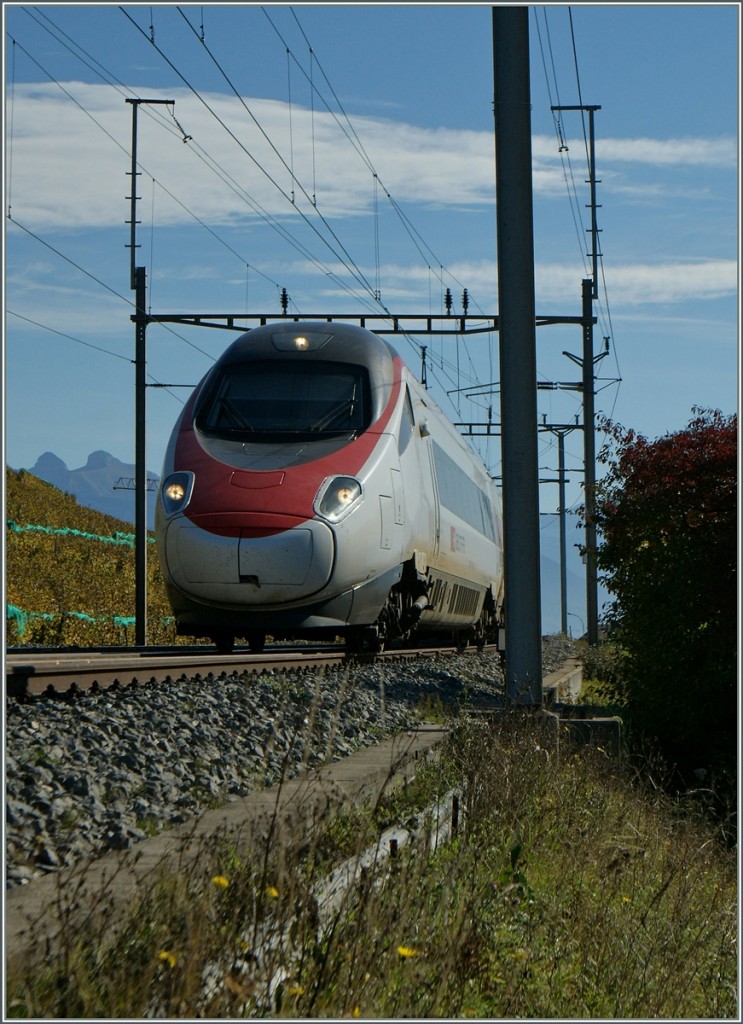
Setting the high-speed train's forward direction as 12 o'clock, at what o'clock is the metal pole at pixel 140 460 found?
The metal pole is roughly at 4 o'clock from the high-speed train.

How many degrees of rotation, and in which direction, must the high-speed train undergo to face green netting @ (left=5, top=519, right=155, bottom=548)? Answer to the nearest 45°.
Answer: approximately 135° to its right

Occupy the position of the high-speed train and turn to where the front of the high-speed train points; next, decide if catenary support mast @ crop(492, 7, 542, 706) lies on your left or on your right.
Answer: on your left

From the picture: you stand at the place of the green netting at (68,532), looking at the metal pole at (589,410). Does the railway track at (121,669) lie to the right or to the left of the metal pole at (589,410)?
right

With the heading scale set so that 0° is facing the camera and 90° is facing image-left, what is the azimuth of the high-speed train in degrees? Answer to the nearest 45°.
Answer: approximately 45°
